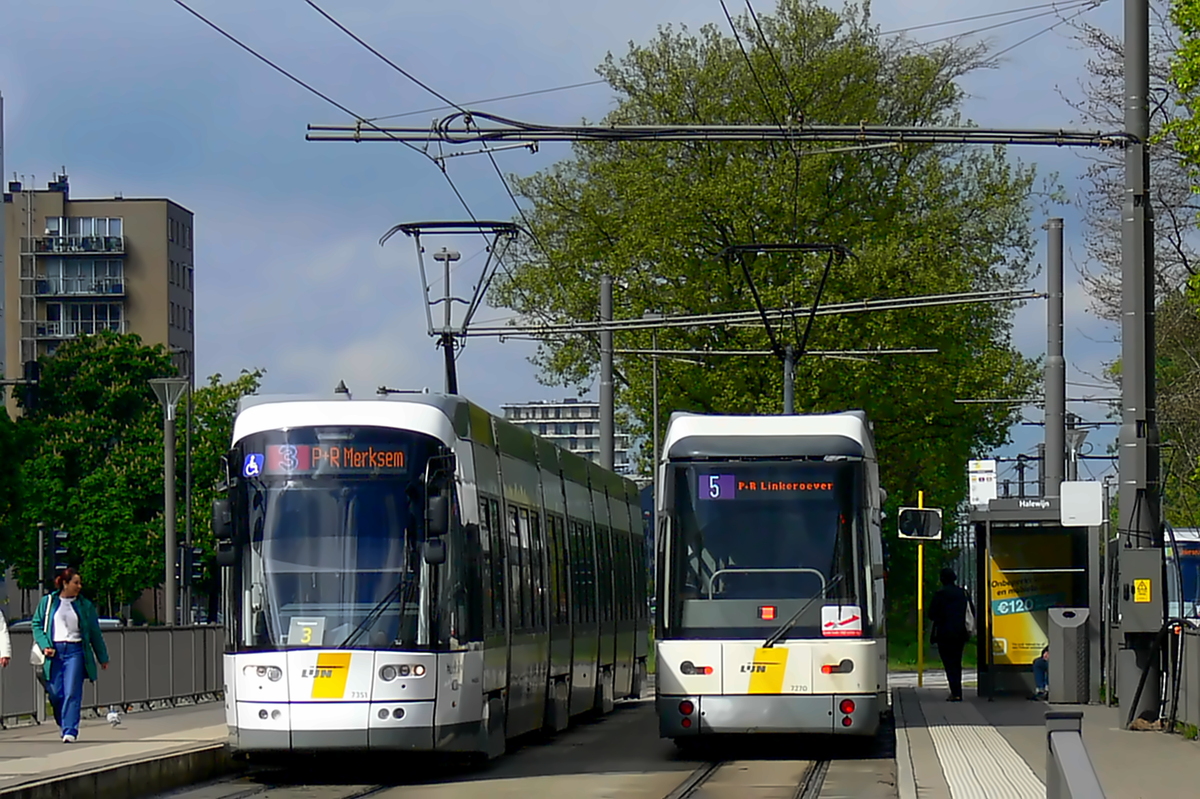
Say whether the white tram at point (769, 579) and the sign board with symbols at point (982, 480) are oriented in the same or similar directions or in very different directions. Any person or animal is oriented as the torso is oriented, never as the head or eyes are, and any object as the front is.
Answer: very different directions

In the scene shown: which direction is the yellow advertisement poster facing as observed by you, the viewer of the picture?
facing the viewer

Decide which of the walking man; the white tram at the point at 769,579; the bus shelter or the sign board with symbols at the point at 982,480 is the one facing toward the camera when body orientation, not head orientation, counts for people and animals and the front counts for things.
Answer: the sign board with symbols

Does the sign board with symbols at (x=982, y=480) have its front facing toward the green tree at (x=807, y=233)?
no

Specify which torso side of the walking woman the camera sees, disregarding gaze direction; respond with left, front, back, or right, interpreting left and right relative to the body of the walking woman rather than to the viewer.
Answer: front

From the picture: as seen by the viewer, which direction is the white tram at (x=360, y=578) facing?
toward the camera

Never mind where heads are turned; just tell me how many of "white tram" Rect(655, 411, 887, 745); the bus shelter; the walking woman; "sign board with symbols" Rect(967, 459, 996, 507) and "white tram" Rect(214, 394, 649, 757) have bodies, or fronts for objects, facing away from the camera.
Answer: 1

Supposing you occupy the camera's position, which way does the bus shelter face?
facing to the left of the viewer

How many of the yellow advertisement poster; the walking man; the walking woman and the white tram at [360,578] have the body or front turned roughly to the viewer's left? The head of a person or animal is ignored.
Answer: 0

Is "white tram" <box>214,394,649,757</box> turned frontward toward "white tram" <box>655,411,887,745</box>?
no

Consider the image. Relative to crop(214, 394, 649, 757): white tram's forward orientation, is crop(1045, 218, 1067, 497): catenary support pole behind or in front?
behind

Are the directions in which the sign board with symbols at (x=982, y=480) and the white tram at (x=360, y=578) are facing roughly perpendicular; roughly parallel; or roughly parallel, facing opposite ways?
roughly parallel

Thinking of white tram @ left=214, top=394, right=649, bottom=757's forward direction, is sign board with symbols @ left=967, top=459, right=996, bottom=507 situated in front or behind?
behind
